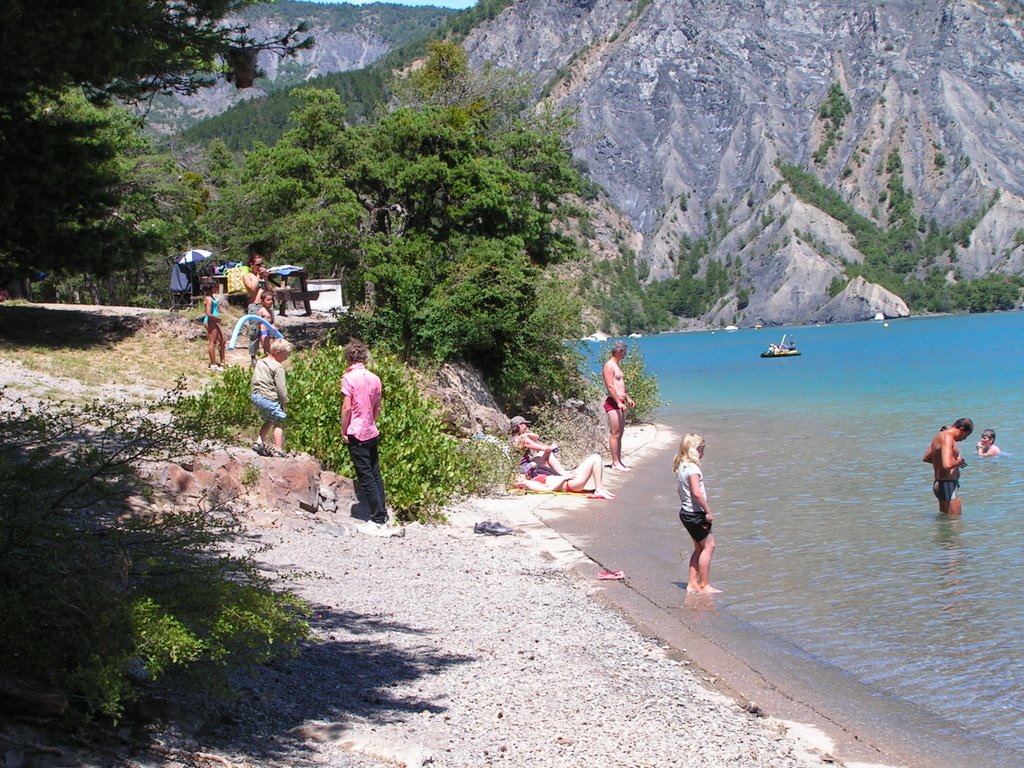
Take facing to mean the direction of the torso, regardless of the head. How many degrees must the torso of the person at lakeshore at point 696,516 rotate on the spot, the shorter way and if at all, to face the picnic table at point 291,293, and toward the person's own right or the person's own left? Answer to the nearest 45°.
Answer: approximately 135° to the person's own left

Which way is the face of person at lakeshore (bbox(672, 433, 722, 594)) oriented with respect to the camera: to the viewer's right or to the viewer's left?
to the viewer's right

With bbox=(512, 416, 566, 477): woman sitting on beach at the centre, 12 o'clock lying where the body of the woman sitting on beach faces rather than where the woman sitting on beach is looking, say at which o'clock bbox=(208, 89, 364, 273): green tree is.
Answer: The green tree is roughly at 8 o'clock from the woman sitting on beach.

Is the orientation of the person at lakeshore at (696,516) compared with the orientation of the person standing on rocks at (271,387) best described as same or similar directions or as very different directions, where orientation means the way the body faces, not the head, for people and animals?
same or similar directions

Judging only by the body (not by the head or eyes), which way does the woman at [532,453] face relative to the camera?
to the viewer's right

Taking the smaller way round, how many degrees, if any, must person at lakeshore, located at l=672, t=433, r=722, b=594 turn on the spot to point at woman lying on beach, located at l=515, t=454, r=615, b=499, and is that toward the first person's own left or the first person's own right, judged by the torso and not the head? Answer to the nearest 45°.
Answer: approximately 90° to the first person's own left

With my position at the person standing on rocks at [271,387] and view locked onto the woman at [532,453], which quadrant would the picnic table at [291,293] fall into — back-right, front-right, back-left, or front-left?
front-left

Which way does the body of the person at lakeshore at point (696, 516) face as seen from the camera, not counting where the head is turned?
to the viewer's right

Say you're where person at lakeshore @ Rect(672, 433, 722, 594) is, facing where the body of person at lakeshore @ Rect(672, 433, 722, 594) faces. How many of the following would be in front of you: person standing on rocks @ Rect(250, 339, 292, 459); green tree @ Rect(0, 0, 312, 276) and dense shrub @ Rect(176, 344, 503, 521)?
0

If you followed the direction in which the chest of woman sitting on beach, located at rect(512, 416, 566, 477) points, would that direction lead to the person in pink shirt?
no

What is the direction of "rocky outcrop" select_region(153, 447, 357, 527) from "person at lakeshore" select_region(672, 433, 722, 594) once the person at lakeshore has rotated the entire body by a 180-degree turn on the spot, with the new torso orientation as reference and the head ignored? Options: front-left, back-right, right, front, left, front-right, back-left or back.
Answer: front
